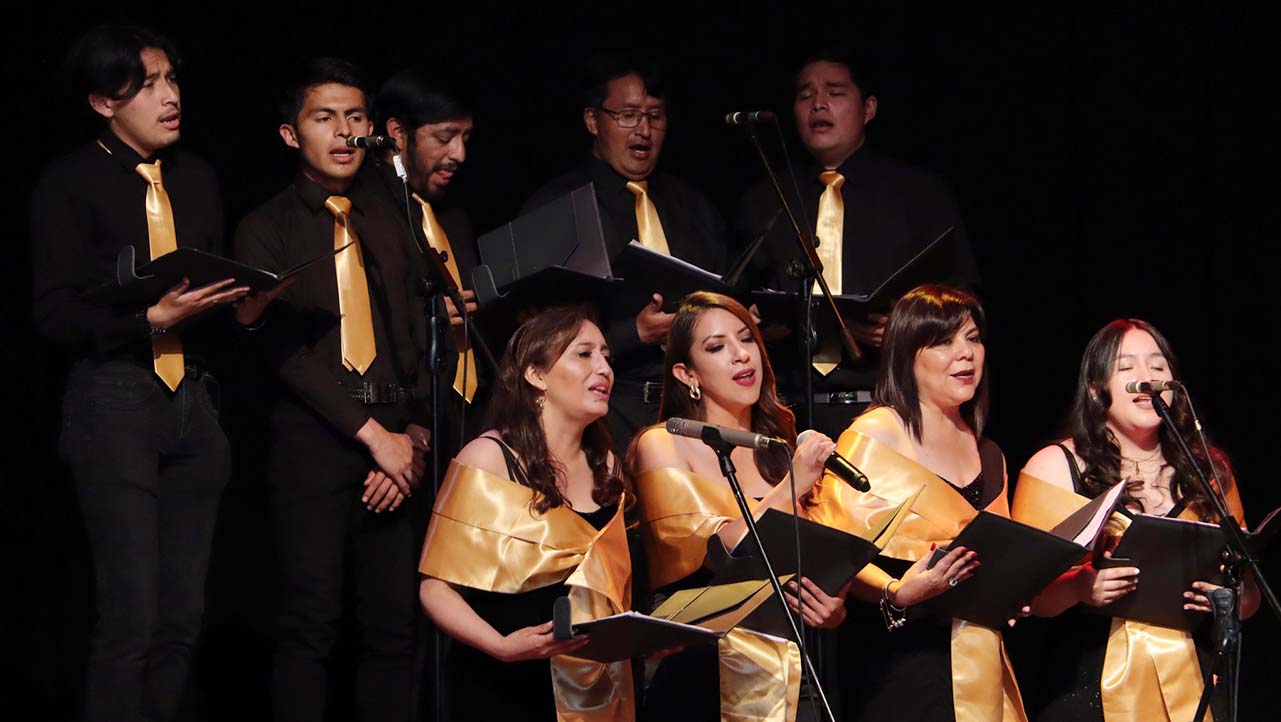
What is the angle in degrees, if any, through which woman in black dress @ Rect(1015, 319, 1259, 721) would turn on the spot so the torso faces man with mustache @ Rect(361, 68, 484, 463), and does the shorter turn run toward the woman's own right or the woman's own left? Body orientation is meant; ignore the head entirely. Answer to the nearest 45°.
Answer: approximately 135° to the woman's own right

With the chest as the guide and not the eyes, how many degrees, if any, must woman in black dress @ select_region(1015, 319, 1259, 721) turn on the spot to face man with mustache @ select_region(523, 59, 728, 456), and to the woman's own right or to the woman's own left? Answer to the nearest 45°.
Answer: approximately 135° to the woman's own right

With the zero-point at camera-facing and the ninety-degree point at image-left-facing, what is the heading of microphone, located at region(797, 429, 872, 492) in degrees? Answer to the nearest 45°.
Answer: approximately 90°

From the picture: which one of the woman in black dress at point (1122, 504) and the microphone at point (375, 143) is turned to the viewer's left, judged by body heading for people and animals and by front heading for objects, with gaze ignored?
the microphone

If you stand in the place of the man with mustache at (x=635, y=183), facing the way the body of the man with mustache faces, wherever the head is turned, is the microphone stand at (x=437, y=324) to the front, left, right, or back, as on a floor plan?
right

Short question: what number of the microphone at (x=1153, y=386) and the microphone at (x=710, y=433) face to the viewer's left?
2

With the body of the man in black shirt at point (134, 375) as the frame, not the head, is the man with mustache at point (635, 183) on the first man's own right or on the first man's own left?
on the first man's own left

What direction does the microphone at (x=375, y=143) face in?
to the viewer's left

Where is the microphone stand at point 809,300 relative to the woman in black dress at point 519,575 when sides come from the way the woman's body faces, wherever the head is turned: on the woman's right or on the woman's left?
on the woman's left

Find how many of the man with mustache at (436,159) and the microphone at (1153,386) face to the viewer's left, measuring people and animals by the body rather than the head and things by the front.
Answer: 1

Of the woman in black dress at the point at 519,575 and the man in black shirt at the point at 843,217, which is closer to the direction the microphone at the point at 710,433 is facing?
the woman in black dress

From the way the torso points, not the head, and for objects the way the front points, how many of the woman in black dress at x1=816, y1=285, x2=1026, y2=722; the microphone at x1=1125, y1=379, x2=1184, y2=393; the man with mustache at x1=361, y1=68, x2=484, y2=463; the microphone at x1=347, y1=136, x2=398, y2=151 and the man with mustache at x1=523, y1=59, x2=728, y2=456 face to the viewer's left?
2

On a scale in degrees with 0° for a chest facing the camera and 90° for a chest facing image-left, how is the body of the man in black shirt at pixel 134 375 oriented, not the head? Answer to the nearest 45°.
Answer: approximately 315°
